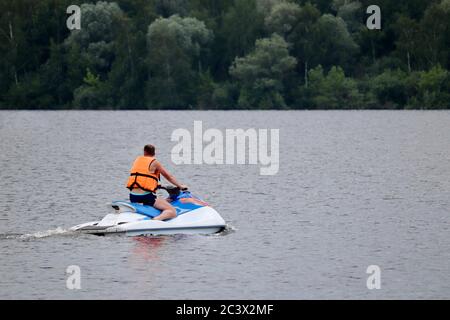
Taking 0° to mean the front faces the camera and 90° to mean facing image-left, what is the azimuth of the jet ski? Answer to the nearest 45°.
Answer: approximately 270°

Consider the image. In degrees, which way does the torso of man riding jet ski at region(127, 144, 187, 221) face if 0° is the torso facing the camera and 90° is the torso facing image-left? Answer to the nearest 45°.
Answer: approximately 225°
